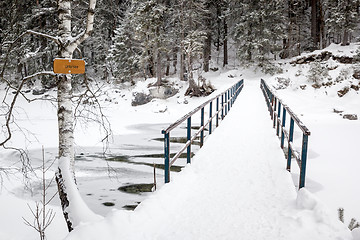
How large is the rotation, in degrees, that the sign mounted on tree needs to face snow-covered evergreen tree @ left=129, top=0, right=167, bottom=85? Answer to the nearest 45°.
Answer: approximately 180°

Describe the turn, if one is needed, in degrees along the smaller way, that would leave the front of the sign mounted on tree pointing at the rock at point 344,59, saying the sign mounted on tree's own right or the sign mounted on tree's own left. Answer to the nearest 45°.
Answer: approximately 135° to the sign mounted on tree's own left

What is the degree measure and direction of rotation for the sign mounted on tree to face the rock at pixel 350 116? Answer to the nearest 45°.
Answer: approximately 135° to its left

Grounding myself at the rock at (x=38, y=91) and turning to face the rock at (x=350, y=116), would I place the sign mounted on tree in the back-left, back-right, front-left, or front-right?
front-right

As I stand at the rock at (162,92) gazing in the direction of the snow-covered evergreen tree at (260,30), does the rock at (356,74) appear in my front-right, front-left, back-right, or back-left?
front-right

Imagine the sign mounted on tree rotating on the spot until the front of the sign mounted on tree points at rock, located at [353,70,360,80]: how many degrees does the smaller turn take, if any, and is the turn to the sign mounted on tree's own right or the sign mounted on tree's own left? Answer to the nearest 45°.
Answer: approximately 135° to the sign mounted on tree's own left

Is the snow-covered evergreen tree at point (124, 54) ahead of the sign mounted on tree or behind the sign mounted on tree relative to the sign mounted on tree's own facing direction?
behind

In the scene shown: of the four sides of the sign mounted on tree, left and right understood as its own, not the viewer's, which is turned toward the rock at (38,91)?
back

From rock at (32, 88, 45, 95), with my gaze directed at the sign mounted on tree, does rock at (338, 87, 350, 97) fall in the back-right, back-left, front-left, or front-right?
front-left

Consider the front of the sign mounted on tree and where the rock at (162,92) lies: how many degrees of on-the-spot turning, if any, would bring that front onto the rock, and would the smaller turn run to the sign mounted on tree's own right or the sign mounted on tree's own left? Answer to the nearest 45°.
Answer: approximately 180°

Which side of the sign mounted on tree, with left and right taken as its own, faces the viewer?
front

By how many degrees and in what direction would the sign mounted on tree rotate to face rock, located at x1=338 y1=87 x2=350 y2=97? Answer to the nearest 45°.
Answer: approximately 135° to its left
